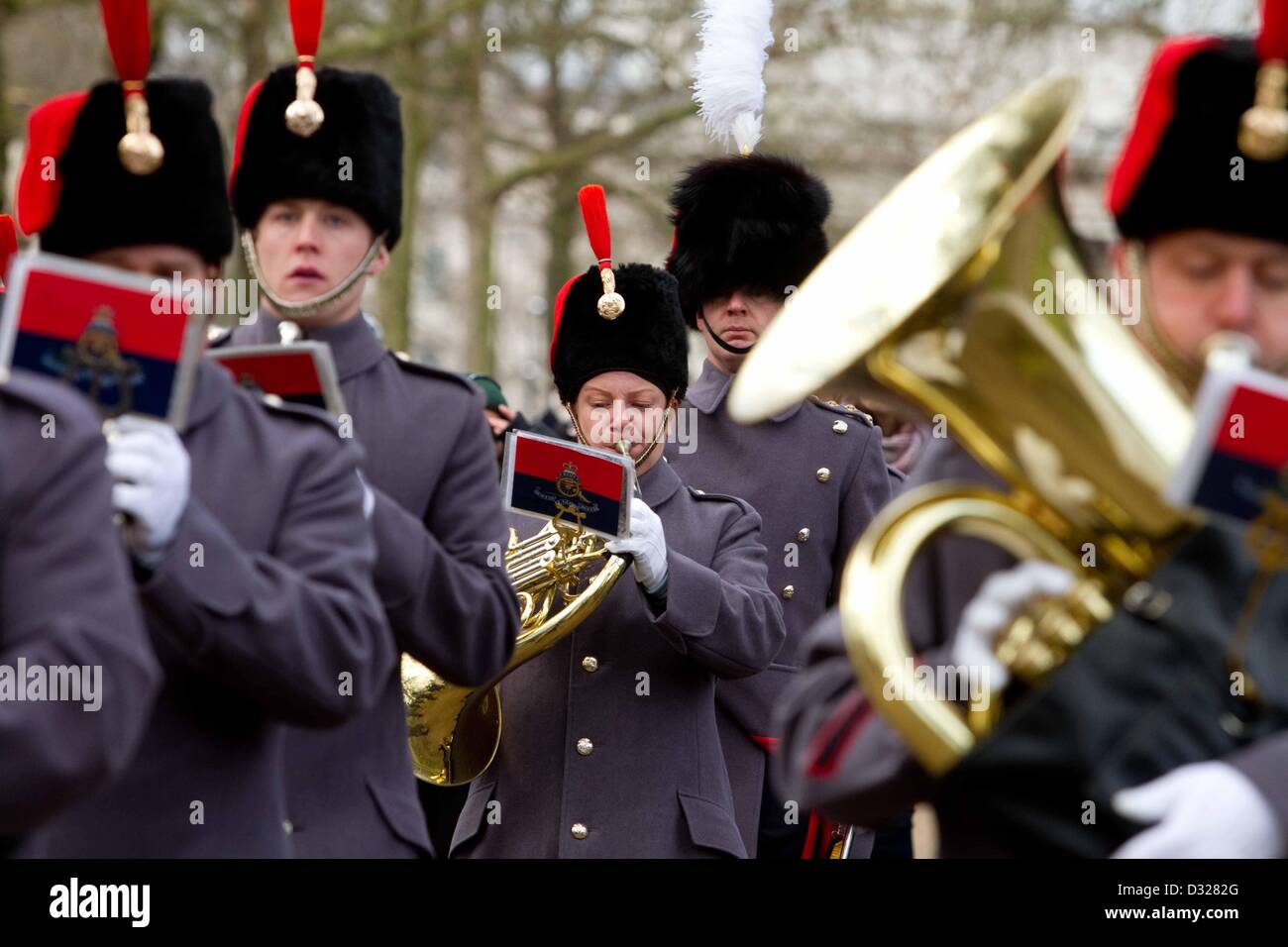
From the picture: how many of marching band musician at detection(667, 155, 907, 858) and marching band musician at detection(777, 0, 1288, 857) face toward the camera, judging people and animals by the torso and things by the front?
2

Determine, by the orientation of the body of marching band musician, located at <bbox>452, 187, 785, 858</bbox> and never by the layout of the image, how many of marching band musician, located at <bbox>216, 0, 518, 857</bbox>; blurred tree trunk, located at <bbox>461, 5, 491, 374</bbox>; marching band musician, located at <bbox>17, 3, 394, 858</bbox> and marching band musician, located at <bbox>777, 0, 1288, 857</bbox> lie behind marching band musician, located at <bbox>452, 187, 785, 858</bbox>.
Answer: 1

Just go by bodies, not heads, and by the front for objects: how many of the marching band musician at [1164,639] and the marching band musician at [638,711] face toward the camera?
2

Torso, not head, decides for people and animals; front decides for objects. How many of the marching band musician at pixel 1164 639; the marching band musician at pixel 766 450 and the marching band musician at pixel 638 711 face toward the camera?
3

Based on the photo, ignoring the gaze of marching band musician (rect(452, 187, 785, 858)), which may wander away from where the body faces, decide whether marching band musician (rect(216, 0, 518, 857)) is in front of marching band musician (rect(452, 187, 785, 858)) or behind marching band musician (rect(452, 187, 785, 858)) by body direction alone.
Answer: in front

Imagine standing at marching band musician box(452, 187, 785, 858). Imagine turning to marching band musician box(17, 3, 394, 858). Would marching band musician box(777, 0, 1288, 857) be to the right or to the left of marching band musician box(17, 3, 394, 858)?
left

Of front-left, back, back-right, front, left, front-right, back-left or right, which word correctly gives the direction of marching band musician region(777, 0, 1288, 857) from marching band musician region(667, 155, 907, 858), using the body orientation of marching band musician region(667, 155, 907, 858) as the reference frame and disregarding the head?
front

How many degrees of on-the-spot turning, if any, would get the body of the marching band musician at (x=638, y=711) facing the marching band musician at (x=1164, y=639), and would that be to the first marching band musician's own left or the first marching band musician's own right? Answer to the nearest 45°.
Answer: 0° — they already face them

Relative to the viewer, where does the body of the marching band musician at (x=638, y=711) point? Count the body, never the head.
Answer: toward the camera

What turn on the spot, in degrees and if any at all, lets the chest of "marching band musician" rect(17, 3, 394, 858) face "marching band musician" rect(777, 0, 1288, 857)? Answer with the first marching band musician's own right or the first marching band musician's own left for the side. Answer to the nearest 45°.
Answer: approximately 90° to the first marching band musician's own left
